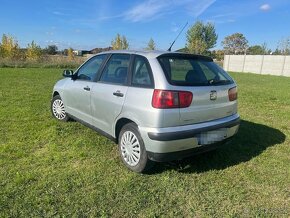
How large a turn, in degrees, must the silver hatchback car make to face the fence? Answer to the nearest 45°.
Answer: approximately 90° to its right

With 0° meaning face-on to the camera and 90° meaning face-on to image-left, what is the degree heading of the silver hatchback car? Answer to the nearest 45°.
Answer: approximately 135°

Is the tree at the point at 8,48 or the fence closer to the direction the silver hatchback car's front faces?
the tree

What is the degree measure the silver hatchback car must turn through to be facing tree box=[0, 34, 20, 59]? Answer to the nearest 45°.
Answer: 0° — it already faces it
